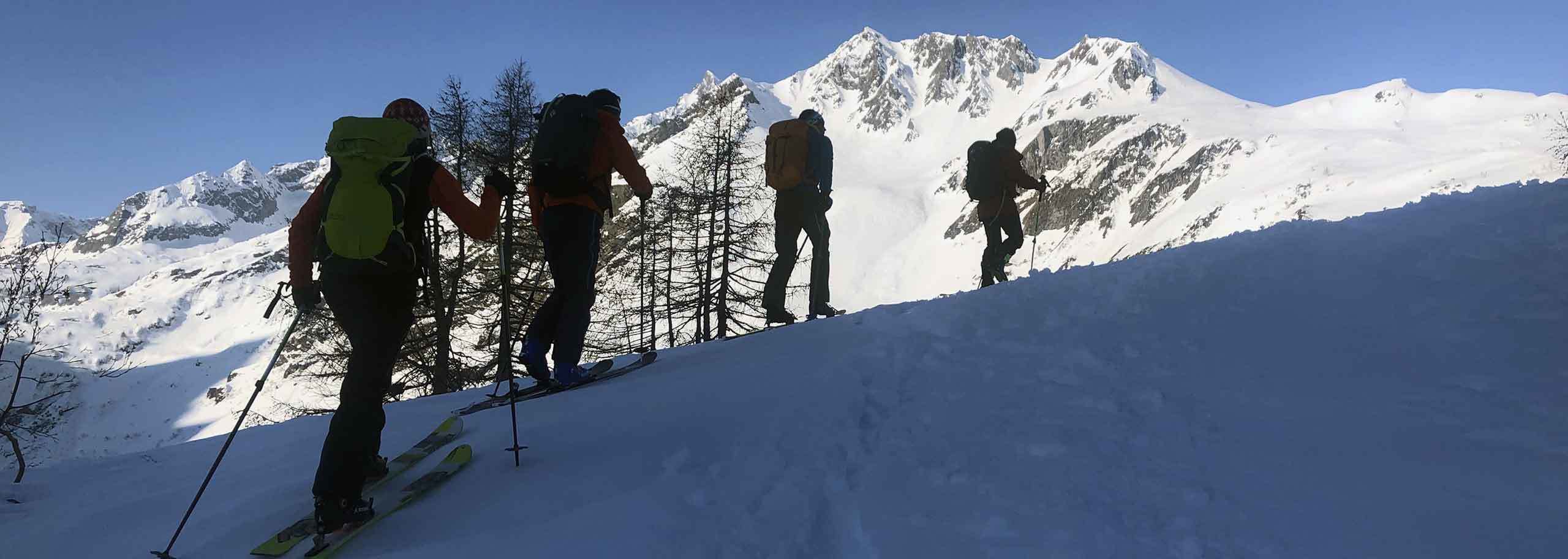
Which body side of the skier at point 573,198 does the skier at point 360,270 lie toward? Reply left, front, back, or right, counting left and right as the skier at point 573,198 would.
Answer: back

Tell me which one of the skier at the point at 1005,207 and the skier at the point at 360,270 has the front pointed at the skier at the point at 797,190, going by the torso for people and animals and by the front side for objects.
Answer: the skier at the point at 360,270

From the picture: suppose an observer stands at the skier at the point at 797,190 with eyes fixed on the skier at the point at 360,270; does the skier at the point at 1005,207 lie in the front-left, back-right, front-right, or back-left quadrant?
back-left

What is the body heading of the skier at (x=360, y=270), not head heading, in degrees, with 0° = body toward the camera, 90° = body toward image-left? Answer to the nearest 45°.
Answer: approximately 225°

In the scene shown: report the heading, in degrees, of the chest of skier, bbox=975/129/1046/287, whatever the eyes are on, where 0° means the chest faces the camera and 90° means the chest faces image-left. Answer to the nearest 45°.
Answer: approximately 270°

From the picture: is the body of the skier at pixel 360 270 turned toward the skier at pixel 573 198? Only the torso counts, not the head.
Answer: yes

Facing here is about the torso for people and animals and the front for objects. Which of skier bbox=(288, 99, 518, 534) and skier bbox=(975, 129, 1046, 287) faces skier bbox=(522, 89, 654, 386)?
skier bbox=(288, 99, 518, 534)

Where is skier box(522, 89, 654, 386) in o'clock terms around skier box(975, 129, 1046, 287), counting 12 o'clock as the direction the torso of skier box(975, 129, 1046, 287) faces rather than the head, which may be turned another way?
skier box(522, 89, 654, 386) is roughly at 4 o'clock from skier box(975, 129, 1046, 287).

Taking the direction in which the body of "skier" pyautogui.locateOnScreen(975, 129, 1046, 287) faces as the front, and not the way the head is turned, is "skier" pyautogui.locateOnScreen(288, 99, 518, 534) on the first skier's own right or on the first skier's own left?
on the first skier's own right
